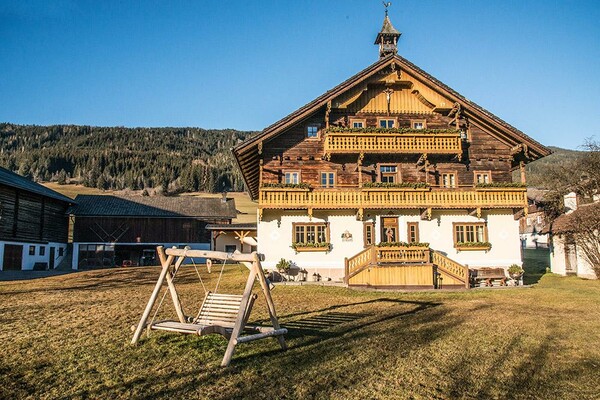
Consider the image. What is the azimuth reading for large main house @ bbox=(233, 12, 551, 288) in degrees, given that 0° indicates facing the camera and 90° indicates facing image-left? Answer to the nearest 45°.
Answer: approximately 0°

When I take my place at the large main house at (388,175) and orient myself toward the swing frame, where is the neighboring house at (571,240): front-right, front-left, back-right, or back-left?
back-left

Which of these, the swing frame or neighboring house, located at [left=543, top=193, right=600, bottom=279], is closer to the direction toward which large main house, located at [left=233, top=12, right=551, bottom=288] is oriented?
the swing frame

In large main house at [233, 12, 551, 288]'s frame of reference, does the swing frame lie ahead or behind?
ahead

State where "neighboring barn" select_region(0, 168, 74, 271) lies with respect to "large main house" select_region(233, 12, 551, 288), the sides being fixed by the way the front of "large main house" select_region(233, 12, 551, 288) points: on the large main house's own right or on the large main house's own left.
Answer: on the large main house's own right

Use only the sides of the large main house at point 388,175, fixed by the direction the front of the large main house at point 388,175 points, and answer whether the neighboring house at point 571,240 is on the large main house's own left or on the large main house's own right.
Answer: on the large main house's own left

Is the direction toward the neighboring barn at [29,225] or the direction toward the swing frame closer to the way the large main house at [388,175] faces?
the swing frame
